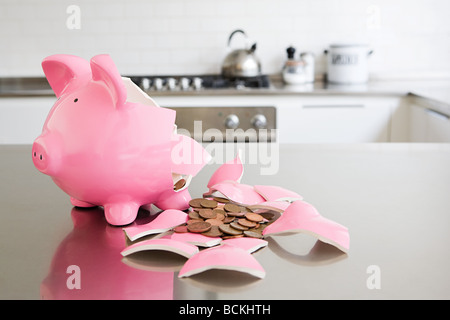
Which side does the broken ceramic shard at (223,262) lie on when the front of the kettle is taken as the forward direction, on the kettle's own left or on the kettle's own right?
on the kettle's own right

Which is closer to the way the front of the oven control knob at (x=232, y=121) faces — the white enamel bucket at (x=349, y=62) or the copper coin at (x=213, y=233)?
the copper coin

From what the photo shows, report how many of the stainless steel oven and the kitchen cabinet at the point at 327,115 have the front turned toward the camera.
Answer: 2

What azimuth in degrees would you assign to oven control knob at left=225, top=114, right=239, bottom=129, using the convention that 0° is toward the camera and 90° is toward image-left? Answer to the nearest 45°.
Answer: approximately 0°
